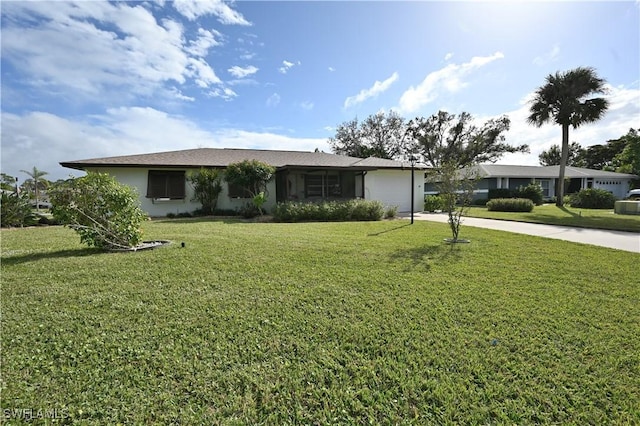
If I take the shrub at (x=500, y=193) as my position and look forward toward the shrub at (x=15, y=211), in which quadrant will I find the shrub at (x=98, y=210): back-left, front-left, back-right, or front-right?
front-left

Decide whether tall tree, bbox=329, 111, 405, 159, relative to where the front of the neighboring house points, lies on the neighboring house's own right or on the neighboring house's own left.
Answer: on the neighboring house's own right

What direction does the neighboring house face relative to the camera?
toward the camera

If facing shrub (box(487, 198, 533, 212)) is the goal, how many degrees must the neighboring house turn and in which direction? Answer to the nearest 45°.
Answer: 0° — it already faces it

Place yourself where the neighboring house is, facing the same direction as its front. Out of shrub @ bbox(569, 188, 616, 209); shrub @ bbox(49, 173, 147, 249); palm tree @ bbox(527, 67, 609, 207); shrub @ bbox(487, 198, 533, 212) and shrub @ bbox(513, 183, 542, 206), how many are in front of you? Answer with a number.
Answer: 5

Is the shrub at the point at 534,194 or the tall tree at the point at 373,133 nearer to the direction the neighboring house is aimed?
the shrub

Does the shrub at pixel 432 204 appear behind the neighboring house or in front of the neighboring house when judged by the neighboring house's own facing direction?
in front

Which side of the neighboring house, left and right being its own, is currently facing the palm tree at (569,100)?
front

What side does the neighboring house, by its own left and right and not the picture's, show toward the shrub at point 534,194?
front
